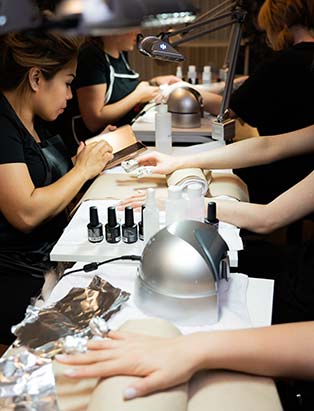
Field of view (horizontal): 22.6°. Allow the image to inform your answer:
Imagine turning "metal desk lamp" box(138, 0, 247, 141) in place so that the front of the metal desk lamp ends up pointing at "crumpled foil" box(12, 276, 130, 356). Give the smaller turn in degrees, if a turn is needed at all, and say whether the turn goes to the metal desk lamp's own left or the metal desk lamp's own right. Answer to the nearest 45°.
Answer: approximately 90° to the metal desk lamp's own left

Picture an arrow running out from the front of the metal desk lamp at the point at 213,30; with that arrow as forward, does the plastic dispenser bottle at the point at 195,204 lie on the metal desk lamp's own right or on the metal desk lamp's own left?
on the metal desk lamp's own left

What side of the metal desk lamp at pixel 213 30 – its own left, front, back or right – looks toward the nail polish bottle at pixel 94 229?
left

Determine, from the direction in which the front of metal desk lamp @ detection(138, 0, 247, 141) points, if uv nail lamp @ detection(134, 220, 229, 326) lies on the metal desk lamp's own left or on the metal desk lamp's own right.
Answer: on the metal desk lamp's own left

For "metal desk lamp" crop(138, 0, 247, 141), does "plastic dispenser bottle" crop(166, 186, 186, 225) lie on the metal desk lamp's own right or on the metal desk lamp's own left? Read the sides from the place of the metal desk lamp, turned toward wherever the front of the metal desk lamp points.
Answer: on the metal desk lamp's own left

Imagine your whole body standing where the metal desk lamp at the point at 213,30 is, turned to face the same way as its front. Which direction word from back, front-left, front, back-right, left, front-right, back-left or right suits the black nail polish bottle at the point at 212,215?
left

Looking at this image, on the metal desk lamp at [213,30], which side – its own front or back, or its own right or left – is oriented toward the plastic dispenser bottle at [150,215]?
left

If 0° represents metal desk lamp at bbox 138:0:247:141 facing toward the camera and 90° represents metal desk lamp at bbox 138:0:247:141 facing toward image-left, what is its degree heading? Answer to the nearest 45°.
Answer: approximately 90°
